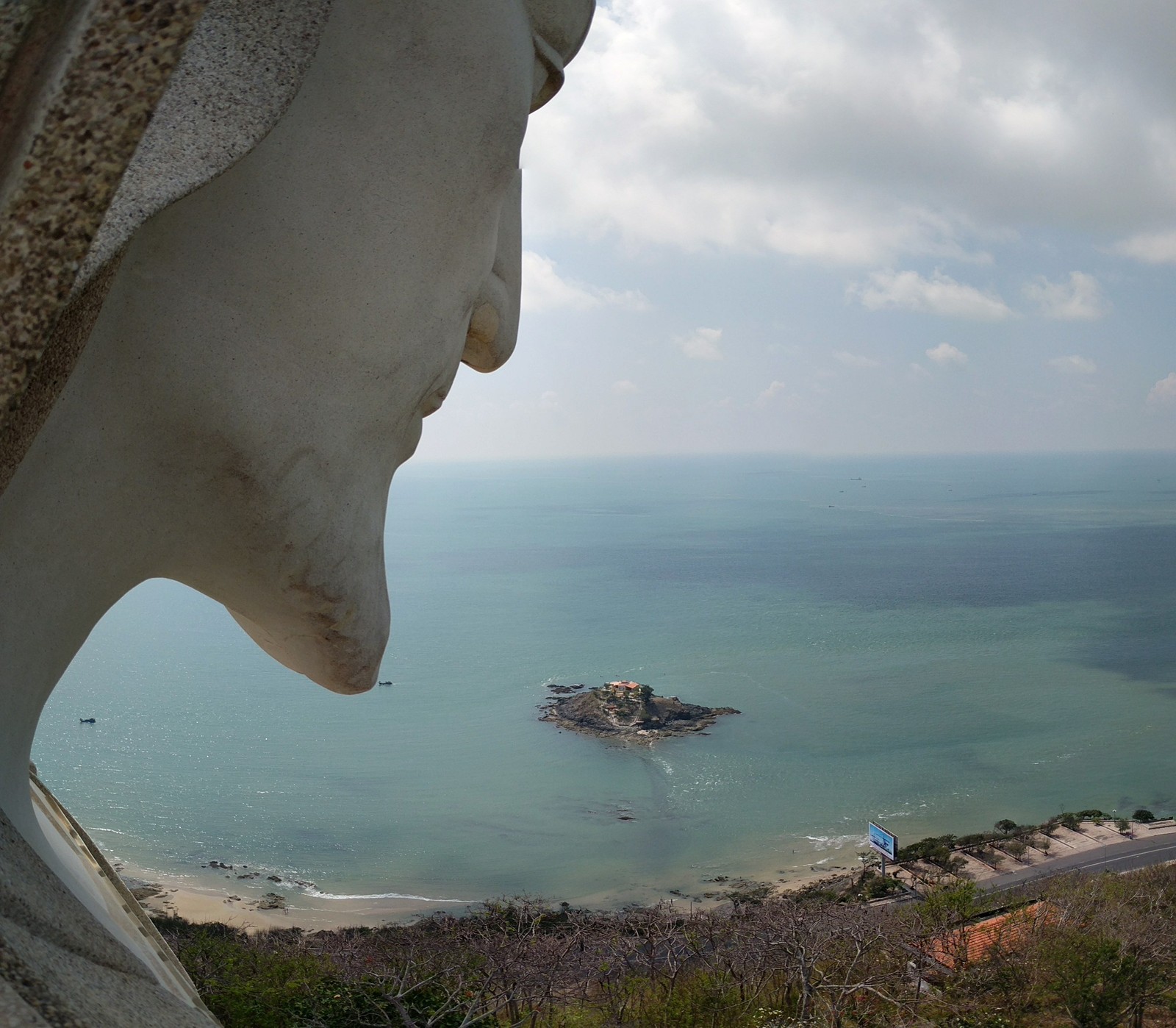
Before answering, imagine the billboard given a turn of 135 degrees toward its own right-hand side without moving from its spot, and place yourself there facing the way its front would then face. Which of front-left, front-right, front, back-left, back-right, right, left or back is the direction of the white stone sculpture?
back

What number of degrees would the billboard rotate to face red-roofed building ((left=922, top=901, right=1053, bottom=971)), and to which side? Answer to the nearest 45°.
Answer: approximately 45° to its left

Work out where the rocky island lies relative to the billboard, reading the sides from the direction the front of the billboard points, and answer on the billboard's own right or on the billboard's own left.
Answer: on the billboard's own right

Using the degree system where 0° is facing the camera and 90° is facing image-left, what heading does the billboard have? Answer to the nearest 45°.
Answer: approximately 45°

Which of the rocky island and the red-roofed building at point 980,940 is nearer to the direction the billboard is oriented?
the red-roofed building
